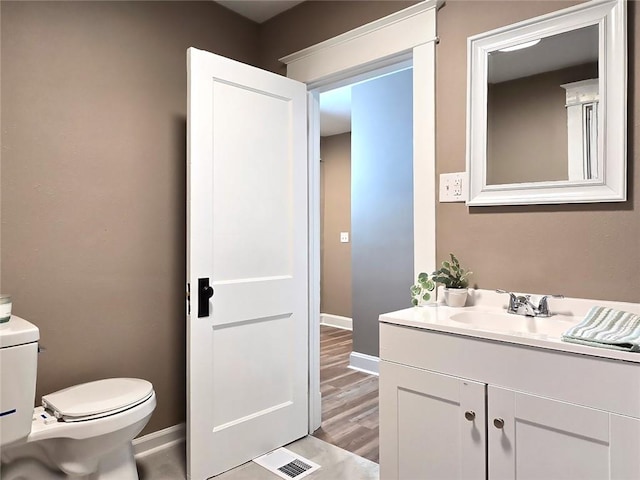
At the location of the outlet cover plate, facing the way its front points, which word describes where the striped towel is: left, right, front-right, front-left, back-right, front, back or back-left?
front-left

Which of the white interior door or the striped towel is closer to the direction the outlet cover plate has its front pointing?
the striped towel

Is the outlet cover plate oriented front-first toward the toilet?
no

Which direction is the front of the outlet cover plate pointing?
toward the camera

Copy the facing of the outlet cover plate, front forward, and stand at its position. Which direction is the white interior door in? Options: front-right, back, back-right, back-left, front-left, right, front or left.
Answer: right
